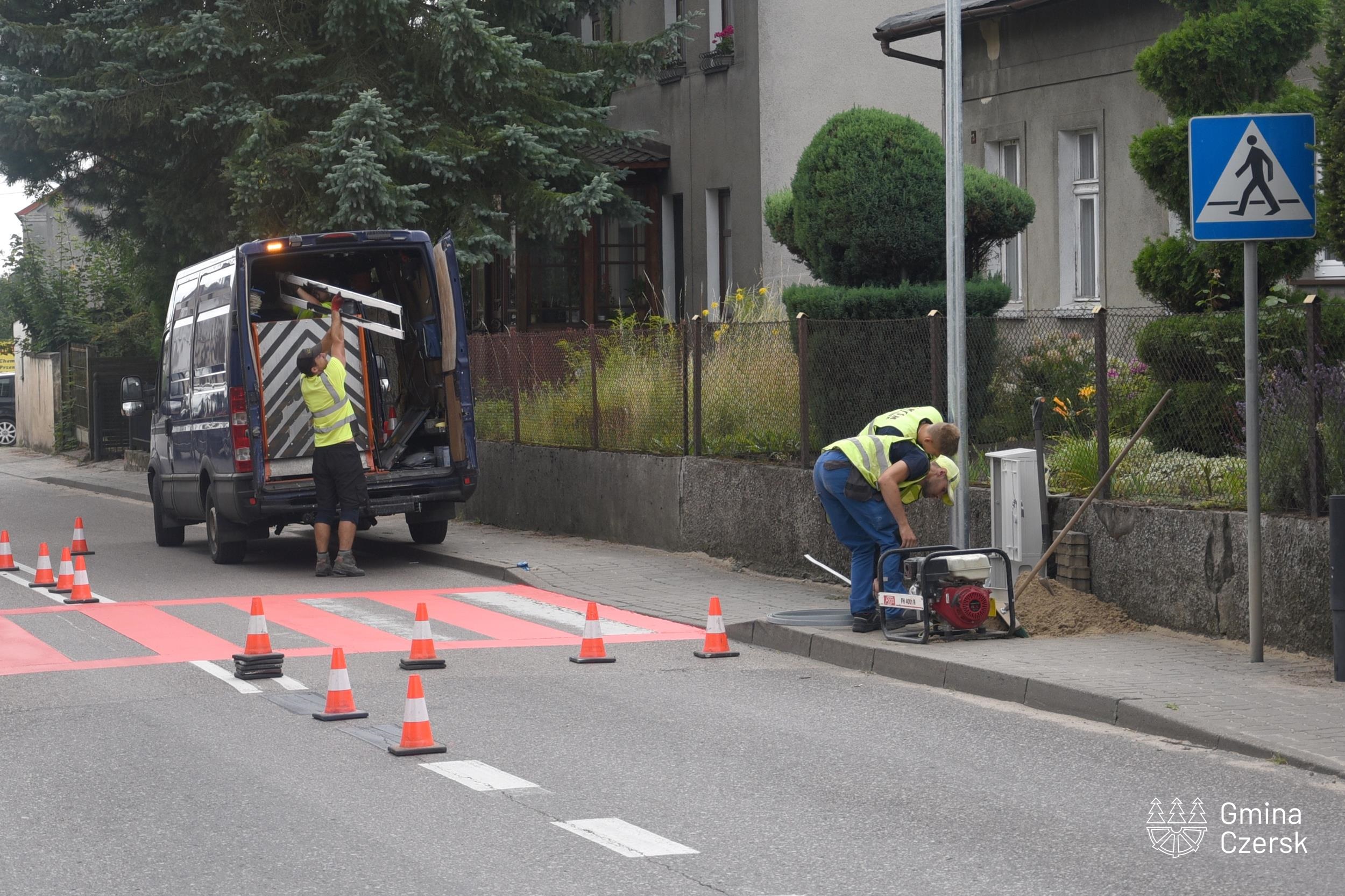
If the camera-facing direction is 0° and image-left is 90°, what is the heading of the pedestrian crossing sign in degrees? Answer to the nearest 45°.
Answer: approximately 0°

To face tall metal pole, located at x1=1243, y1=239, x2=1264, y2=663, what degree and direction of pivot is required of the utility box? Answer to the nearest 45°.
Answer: approximately 90° to its left

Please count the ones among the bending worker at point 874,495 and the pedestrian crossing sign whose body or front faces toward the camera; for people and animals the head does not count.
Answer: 1

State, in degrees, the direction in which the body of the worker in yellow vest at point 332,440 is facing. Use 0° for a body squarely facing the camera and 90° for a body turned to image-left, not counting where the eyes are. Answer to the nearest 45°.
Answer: approximately 225°

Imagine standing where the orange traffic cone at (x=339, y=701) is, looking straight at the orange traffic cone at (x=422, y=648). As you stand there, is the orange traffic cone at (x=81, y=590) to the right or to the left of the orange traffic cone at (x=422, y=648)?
left

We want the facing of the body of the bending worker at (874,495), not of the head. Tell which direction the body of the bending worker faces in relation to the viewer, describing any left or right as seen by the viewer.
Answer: facing to the right of the viewer

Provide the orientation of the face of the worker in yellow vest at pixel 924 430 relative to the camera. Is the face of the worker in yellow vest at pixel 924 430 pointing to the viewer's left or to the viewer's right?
to the viewer's right

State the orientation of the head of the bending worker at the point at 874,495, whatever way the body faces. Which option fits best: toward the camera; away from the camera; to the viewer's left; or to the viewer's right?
to the viewer's right

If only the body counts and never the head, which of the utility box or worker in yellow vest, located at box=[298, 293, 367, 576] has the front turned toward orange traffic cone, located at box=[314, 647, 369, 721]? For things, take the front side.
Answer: the utility box

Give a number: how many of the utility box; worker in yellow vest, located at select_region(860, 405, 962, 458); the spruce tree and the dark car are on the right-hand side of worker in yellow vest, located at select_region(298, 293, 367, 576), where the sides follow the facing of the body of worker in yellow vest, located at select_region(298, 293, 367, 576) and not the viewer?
2
